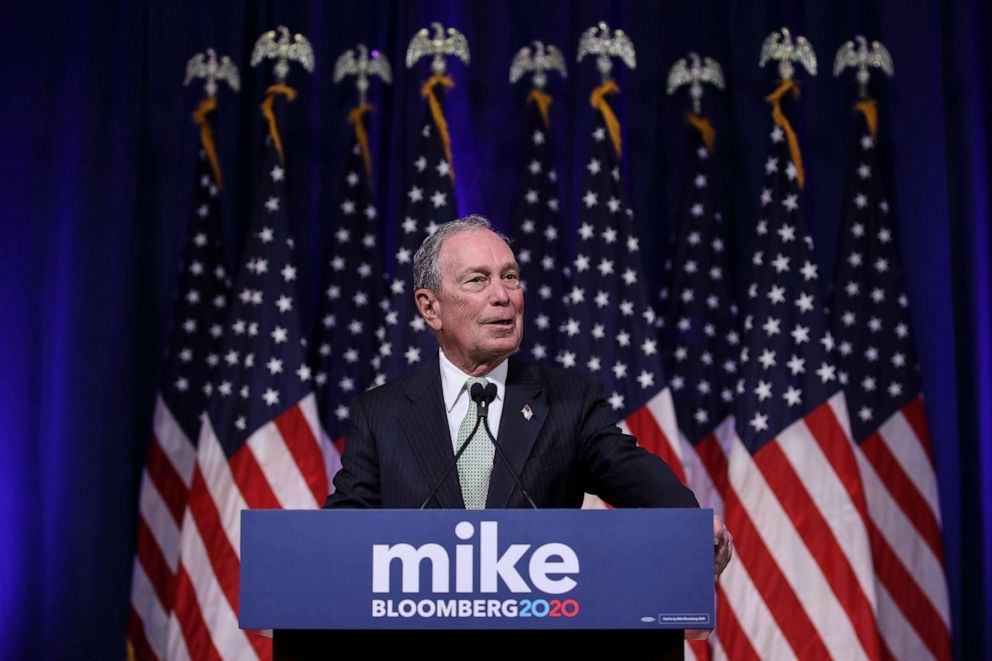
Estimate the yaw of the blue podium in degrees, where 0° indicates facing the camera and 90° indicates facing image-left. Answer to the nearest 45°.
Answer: approximately 0°

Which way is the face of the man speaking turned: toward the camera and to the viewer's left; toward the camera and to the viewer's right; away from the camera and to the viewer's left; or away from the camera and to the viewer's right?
toward the camera and to the viewer's right

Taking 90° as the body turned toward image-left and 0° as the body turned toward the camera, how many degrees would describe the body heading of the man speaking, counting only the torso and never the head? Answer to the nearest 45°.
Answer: approximately 0°

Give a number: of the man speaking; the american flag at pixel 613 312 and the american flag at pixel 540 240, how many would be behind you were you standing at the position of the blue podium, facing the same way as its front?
3

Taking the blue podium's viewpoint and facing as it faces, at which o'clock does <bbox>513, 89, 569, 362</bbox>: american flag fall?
The american flag is roughly at 6 o'clock from the blue podium.

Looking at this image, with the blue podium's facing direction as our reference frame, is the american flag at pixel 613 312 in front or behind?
behind

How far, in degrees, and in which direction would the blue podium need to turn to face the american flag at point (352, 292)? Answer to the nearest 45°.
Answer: approximately 180°

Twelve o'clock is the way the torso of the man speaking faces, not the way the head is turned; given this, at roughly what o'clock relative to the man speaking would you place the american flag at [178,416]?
The american flag is roughly at 5 o'clock from the man speaking.

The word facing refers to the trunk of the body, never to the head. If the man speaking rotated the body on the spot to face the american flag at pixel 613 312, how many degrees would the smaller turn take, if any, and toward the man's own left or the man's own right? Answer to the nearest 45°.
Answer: approximately 180°

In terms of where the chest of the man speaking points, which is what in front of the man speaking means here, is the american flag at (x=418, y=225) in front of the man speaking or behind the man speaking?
behind

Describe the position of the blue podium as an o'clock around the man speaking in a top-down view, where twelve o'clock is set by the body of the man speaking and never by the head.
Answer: The blue podium is roughly at 12 o'clock from the man speaking.

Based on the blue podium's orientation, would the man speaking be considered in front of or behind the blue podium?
behind
